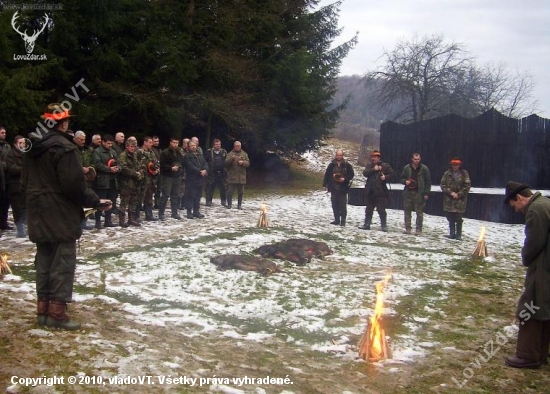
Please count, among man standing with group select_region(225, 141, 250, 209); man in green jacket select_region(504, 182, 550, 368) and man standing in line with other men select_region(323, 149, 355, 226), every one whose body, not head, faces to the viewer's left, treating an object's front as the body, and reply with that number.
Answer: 1

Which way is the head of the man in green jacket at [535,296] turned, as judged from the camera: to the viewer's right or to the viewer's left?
to the viewer's left

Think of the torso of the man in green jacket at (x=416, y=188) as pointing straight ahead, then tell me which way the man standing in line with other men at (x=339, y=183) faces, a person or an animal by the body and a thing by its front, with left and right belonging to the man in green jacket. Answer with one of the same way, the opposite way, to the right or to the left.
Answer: the same way

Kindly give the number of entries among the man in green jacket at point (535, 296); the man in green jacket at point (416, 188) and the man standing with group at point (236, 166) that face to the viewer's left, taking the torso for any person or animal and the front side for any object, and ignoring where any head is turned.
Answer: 1

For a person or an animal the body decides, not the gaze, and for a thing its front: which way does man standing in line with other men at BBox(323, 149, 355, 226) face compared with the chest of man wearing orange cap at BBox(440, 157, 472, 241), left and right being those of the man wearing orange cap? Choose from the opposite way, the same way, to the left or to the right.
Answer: the same way

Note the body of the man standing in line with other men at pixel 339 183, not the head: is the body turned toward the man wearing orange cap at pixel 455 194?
no

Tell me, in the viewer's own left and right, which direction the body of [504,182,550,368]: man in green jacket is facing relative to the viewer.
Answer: facing to the left of the viewer

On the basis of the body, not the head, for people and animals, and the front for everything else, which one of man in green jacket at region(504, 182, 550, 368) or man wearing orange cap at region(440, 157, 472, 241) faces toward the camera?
the man wearing orange cap

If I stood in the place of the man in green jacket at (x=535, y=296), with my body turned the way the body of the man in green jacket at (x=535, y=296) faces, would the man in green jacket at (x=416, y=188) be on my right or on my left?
on my right

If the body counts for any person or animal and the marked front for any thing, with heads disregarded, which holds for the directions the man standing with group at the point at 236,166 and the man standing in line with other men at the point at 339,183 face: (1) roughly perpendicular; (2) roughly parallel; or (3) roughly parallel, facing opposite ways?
roughly parallel

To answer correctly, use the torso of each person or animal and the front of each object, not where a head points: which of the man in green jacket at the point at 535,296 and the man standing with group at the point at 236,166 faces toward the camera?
the man standing with group

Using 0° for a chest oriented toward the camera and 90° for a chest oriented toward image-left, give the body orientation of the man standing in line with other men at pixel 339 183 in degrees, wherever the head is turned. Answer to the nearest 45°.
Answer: approximately 0°

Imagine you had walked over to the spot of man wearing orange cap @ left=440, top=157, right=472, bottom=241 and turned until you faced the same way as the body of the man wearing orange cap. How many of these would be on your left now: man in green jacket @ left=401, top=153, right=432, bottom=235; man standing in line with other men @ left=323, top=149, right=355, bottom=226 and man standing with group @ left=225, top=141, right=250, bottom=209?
0

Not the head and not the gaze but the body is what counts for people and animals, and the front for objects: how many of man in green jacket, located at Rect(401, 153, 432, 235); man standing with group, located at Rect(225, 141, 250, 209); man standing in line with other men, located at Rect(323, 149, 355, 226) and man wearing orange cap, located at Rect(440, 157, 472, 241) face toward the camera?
4

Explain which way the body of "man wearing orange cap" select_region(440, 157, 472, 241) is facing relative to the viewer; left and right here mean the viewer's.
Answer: facing the viewer

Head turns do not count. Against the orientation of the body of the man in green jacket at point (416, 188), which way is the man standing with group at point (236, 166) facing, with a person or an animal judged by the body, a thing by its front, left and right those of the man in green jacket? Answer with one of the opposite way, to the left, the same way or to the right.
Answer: the same way

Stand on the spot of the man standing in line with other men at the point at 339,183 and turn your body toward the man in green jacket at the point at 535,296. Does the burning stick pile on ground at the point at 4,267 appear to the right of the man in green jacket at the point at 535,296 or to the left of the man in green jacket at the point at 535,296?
right

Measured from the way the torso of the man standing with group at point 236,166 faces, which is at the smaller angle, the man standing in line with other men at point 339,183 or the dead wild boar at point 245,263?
the dead wild boar

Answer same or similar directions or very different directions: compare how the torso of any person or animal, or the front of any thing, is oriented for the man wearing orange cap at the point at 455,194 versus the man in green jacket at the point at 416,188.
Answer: same or similar directions
